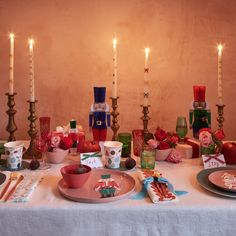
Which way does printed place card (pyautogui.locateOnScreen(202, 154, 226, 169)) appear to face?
toward the camera

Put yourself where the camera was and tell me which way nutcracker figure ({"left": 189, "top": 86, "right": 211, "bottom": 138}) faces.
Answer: facing the viewer

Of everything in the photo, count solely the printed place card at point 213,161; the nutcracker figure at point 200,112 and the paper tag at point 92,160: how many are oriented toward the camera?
3

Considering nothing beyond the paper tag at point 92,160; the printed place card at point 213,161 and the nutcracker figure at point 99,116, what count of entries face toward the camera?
3

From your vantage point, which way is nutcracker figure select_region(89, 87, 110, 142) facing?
toward the camera

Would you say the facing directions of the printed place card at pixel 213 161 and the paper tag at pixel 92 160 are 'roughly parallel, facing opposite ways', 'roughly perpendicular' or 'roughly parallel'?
roughly parallel

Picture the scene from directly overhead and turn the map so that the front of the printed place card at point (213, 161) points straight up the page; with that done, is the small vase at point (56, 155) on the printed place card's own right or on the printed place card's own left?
on the printed place card's own right

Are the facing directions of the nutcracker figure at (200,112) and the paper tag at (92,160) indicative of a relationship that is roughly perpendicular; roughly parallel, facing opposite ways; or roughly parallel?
roughly parallel

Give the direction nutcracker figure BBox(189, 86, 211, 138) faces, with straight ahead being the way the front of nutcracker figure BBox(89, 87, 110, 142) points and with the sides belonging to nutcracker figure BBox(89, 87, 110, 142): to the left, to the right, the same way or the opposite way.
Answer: the same way
